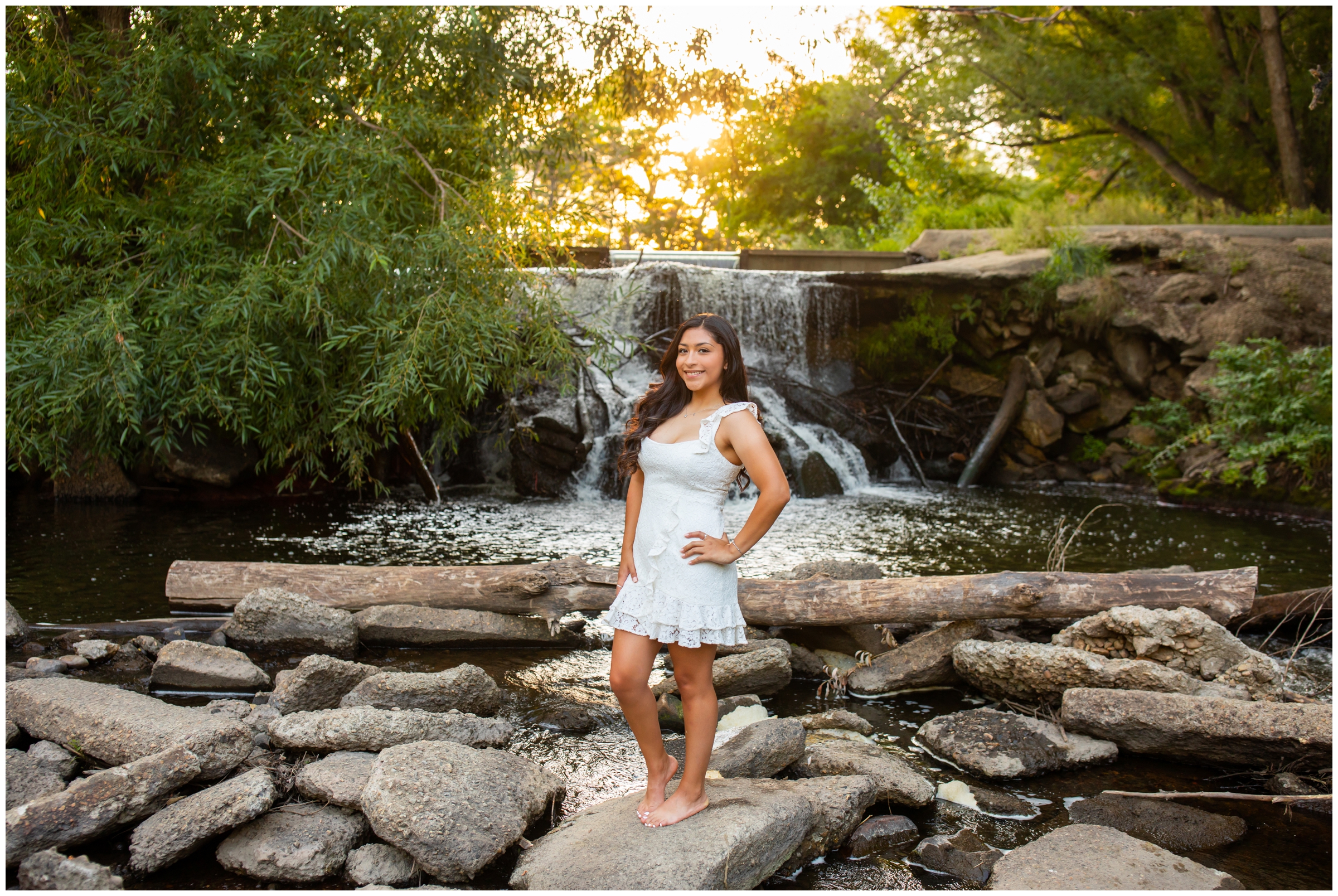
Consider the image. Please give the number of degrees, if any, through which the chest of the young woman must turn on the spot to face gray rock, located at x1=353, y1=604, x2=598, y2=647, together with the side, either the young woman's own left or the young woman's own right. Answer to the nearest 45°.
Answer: approximately 90° to the young woman's own right

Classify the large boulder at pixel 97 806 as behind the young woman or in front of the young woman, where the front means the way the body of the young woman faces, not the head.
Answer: in front

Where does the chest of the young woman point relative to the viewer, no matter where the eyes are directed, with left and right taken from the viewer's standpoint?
facing the viewer and to the left of the viewer

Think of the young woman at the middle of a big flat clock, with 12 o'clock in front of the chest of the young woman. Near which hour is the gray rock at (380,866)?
The gray rock is roughly at 1 o'clock from the young woman.

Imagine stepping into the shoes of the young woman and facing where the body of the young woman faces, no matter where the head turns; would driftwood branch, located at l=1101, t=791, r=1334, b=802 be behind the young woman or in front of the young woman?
behind

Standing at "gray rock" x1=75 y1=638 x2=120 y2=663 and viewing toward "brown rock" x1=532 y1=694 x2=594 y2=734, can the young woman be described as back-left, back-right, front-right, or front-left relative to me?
front-right

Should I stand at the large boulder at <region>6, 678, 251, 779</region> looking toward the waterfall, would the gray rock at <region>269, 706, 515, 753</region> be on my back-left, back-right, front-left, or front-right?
front-right

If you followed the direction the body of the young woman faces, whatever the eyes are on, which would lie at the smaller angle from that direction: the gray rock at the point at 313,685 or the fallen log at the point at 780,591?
the gray rock

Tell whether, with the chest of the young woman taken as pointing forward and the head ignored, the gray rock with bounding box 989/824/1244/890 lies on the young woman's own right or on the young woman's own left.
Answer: on the young woman's own left

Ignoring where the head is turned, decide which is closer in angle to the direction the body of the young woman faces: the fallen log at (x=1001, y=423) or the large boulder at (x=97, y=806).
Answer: the large boulder
